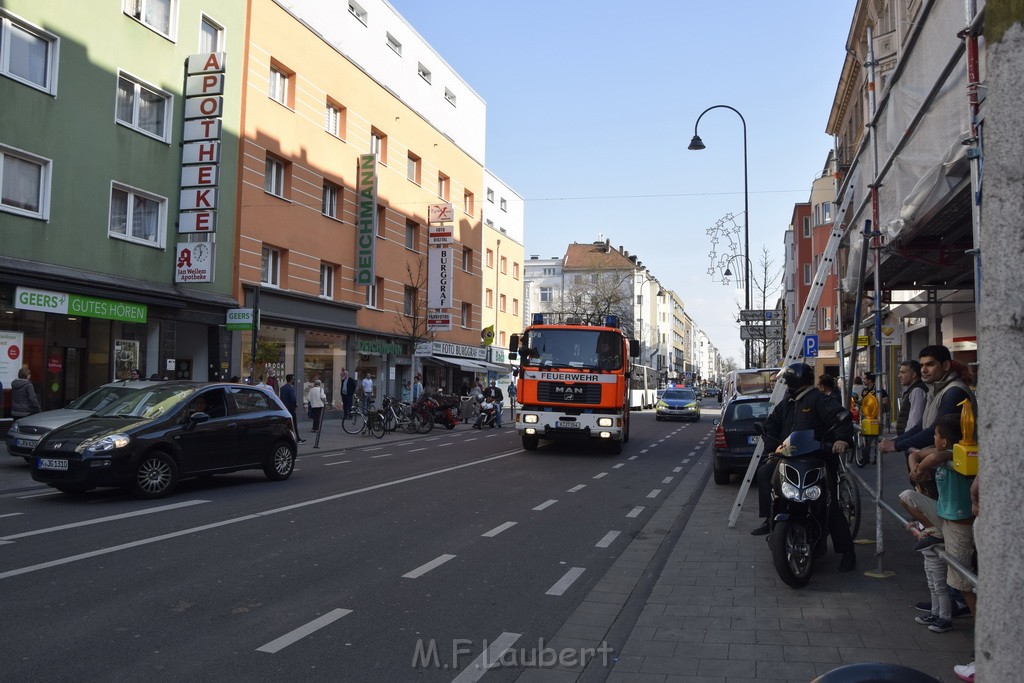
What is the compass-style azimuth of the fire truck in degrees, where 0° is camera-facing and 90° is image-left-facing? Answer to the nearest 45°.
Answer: approximately 0°

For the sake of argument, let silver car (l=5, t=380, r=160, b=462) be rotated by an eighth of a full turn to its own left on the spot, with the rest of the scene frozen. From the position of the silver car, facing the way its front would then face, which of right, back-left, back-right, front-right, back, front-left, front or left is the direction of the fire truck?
left

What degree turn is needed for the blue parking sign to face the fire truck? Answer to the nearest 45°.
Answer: approximately 45° to its right

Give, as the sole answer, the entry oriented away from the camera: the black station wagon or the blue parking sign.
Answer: the black station wagon

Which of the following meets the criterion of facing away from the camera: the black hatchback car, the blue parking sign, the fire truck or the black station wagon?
the black station wagon

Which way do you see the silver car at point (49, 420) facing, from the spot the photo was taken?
facing the viewer and to the left of the viewer

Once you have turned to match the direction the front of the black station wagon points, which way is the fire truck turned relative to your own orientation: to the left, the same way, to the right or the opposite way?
the opposite way

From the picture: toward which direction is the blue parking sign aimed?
toward the camera

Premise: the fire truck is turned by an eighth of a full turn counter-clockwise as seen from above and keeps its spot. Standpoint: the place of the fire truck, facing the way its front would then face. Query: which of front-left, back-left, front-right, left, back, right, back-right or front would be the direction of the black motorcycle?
front-right
